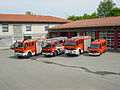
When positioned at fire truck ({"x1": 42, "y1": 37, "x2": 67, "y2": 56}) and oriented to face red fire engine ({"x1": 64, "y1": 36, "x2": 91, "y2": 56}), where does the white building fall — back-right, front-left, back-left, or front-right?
back-left

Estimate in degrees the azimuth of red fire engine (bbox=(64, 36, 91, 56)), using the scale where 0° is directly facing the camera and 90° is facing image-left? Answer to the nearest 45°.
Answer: approximately 45°

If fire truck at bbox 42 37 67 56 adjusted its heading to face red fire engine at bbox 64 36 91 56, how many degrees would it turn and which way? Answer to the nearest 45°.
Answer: approximately 135° to its left

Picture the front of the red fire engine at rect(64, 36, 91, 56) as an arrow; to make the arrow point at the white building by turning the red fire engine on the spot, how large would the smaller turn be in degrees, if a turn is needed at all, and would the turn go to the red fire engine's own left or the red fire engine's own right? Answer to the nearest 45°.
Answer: approximately 90° to the red fire engine's own right

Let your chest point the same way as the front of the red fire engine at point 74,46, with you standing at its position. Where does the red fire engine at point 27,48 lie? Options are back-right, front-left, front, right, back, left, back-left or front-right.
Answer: front-right

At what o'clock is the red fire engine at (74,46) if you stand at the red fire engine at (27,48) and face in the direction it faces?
the red fire engine at (74,46) is roughly at 8 o'clock from the red fire engine at (27,48).

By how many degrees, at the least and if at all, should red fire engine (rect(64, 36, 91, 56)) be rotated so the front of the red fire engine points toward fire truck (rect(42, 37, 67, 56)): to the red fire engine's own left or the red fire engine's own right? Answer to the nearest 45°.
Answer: approximately 45° to the red fire engine's own right

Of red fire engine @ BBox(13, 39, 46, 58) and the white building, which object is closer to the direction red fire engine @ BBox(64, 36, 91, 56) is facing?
the red fire engine

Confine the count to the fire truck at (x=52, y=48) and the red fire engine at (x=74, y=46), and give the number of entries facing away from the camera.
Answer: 0

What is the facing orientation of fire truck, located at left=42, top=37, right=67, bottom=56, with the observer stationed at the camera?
facing the viewer and to the left of the viewer

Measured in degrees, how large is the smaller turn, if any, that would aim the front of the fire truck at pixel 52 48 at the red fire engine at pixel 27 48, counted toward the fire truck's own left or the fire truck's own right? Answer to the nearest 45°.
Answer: approximately 45° to the fire truck's own right

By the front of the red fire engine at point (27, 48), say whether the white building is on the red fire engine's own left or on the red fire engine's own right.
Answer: on the red fire engine's own right
